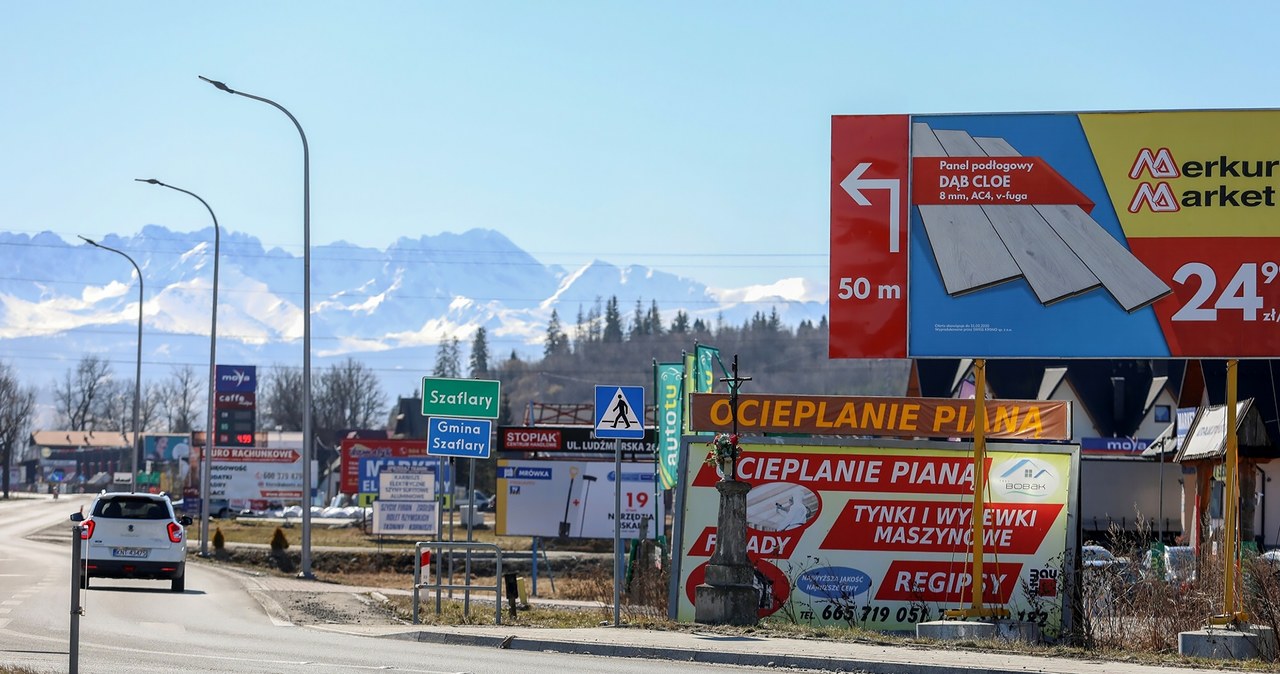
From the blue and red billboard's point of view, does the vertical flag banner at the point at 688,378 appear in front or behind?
behind

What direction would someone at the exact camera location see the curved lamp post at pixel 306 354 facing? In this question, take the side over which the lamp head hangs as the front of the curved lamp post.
facing to the left of the viewer

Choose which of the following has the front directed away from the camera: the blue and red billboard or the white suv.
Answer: the white suv

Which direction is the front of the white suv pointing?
away from the camera

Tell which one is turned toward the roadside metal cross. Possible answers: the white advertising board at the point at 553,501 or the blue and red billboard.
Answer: the white advertising board

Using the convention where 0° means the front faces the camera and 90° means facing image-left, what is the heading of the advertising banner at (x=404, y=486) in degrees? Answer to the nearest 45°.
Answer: approximately 0°

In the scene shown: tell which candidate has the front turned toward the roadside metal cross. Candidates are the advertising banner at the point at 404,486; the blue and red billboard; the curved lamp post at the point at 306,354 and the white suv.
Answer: the advertising banner

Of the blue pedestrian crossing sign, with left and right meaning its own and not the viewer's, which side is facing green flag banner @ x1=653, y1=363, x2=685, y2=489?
back

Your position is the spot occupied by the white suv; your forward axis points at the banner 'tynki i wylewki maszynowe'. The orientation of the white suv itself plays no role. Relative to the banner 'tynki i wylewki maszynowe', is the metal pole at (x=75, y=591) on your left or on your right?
right

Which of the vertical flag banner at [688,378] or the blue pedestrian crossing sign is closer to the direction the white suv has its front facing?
the vertical flag banner
